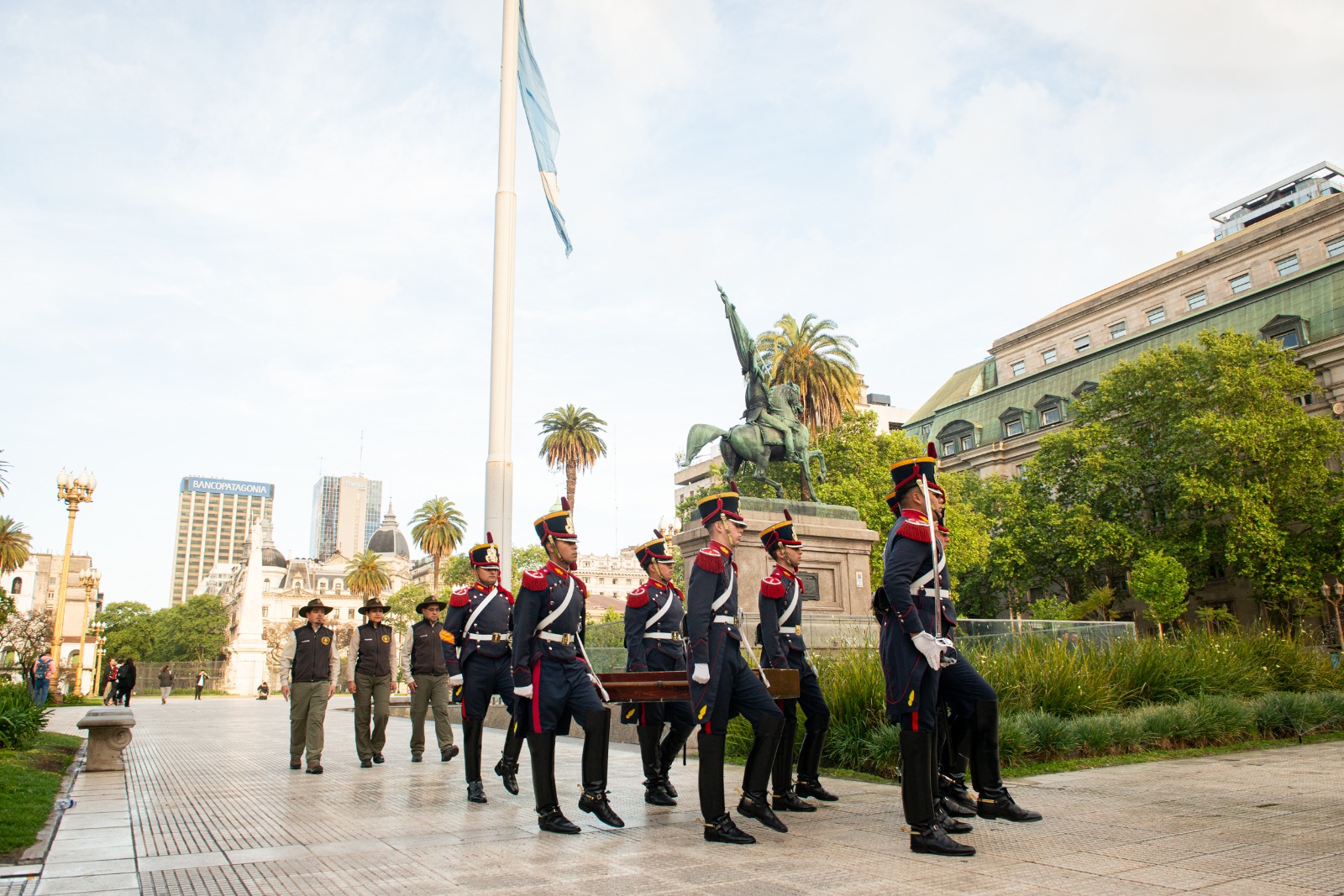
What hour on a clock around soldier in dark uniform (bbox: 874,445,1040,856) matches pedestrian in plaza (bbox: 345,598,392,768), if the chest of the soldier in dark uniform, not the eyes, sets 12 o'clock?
The pedestrian in plaza is roughly at 7 o'clock from the soldier in dark uniform.

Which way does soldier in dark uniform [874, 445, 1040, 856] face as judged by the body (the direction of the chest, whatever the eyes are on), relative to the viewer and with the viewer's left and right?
facing to the right of the viewer

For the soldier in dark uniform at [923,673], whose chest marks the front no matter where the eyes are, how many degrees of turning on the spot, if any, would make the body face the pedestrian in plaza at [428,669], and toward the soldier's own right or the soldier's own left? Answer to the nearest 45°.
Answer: approximately 135° to the soldier's own left

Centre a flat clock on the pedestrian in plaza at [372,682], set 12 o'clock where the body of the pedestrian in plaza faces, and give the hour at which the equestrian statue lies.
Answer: The equestrian statue is roughly at 8 o'clock from the pedestrian in plaza.

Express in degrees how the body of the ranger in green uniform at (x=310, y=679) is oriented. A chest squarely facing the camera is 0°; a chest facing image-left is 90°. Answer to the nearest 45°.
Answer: approximately 0°

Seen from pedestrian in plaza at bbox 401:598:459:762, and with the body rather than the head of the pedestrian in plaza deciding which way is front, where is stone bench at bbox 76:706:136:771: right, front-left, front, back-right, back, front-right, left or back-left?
back-right

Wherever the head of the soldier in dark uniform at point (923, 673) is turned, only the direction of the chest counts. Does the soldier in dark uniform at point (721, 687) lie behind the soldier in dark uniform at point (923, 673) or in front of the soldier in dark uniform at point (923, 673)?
behind

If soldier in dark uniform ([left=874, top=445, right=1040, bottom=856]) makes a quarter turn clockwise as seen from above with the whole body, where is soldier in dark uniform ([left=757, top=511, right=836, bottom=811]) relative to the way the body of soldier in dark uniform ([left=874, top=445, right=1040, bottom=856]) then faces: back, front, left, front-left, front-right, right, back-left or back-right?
back-right

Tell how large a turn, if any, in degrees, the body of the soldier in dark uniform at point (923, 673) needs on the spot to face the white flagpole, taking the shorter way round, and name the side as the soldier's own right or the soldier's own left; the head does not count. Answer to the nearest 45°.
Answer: approximately 135° to the soldier's own left

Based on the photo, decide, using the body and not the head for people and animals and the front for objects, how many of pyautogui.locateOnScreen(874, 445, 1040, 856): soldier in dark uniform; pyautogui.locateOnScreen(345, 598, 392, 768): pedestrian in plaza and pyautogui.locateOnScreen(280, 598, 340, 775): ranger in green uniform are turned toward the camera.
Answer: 2

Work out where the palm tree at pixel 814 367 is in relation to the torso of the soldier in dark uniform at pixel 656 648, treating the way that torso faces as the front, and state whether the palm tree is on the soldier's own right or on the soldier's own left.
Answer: on the soldier's own left

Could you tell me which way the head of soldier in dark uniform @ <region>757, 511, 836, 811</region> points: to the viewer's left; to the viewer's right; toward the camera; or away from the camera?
to the viewer's right

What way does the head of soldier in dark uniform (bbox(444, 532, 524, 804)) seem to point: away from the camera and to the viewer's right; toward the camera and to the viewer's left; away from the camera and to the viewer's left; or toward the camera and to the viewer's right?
toward the camera and to the viewer's right

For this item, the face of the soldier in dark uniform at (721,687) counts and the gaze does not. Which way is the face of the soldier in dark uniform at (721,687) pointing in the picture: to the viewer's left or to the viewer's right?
to the viewer's right
